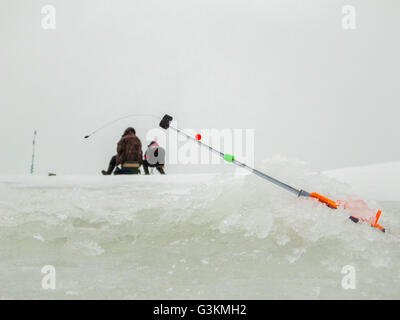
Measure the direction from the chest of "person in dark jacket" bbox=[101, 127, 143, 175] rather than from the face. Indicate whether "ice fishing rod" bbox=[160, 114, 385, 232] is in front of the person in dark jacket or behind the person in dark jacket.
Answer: behind

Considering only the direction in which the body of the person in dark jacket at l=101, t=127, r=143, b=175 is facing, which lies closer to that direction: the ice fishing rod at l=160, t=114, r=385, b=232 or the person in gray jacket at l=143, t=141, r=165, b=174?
the person in gray jacket

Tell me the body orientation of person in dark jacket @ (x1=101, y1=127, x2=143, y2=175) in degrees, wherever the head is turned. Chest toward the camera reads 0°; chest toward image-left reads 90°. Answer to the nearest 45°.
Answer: approximately 135°

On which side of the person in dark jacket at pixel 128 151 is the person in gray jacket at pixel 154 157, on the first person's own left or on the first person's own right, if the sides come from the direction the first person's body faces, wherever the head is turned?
on the first person's own right
